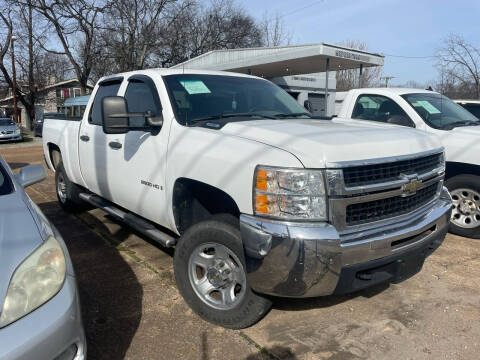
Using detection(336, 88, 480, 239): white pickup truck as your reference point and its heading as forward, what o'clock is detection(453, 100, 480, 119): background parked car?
The background parked car is roughly at 8 o'clock from the white pickup truck.

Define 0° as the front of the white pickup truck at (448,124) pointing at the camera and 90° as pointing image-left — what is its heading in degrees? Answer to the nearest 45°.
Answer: approximately 315°

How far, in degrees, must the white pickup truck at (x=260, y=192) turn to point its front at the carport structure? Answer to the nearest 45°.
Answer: approximately 135° to its left

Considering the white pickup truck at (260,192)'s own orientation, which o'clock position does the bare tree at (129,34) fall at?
The bare tree is roughly at 7 o'clock from the white pickup truck.

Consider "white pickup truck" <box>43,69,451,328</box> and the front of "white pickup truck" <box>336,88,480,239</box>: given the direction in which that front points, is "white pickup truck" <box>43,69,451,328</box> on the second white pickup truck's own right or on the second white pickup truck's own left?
on the second white pickup truck's own right

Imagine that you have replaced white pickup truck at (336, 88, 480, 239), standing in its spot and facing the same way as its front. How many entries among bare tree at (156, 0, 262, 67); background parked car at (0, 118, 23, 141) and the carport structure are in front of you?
0

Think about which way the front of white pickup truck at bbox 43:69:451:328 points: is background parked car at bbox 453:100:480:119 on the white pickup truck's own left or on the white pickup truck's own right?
on the white pickup truck's own left

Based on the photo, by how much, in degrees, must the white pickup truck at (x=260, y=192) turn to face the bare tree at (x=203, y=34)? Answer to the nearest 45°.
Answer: approximately 135° to its left

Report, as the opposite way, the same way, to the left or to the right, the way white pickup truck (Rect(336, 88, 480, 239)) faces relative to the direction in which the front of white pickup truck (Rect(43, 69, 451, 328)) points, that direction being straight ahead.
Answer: the same way

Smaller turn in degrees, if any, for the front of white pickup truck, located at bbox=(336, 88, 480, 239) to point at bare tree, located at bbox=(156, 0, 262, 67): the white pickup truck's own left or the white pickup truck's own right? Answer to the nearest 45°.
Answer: approximately 180°

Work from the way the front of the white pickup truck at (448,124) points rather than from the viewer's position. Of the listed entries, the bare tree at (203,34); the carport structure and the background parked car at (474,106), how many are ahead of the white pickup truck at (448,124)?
0

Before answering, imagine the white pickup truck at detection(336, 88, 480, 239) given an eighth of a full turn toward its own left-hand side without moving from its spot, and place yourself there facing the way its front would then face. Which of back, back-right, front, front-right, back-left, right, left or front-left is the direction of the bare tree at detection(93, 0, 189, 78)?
back-left

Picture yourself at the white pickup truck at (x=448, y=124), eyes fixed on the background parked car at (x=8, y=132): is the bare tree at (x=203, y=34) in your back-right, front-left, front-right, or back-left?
front-right

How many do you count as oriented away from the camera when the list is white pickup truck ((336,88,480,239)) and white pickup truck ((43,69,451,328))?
0

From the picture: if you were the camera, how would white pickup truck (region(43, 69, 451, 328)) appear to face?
facing the viewer and to the right of the viewer

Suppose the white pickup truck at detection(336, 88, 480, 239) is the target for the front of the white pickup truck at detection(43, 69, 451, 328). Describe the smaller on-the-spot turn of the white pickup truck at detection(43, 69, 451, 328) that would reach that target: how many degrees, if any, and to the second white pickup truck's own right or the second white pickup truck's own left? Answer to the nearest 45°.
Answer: approximately 90° to the second white pickup truck's own left

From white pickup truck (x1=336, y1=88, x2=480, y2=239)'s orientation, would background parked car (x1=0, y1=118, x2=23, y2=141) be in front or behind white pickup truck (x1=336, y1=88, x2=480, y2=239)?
behind
